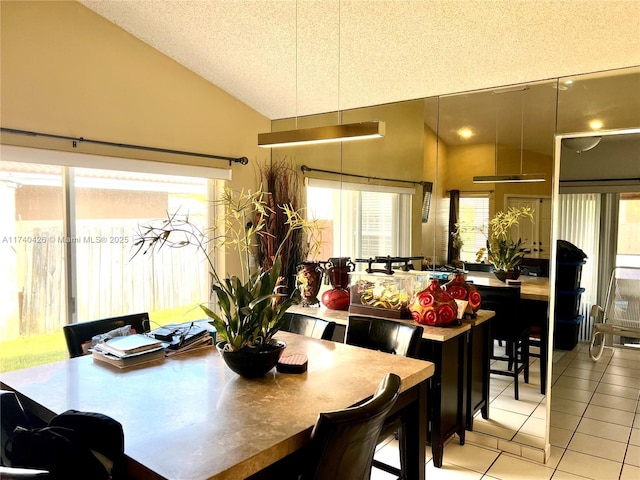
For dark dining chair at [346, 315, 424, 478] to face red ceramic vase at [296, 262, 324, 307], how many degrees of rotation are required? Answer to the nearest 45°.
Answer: approximately 90° to its right

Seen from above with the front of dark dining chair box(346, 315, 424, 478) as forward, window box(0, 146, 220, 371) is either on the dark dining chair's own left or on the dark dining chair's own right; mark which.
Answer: on the dark dining chair's own right

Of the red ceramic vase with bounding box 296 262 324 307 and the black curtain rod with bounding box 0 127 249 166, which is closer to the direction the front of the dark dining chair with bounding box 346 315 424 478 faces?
the black curtain rod

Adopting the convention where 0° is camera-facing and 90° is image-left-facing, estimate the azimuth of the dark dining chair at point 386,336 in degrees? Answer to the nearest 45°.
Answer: approximately 45°

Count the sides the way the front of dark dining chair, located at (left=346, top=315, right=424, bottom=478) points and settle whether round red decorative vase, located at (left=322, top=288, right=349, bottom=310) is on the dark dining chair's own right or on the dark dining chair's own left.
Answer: on the dark dining chair's own right

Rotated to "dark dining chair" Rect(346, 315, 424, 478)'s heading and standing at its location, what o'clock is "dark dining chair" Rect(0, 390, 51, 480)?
"dark dining chair" Rect(0, 390, 51, 480) is roughly at 12 o'clock from "dark dining chair" Rect(346, 315, 424, 478).

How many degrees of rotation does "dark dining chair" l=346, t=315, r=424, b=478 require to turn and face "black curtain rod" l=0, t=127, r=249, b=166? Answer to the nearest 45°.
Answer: approximately 45° to its right

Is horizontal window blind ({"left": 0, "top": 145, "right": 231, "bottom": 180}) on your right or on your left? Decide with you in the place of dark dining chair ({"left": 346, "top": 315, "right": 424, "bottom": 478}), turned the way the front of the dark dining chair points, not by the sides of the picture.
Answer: on your right

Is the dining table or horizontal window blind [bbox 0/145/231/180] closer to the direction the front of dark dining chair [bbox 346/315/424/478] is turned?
the dining table

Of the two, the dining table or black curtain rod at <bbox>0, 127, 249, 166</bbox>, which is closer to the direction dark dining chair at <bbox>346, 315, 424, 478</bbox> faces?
the dining table
